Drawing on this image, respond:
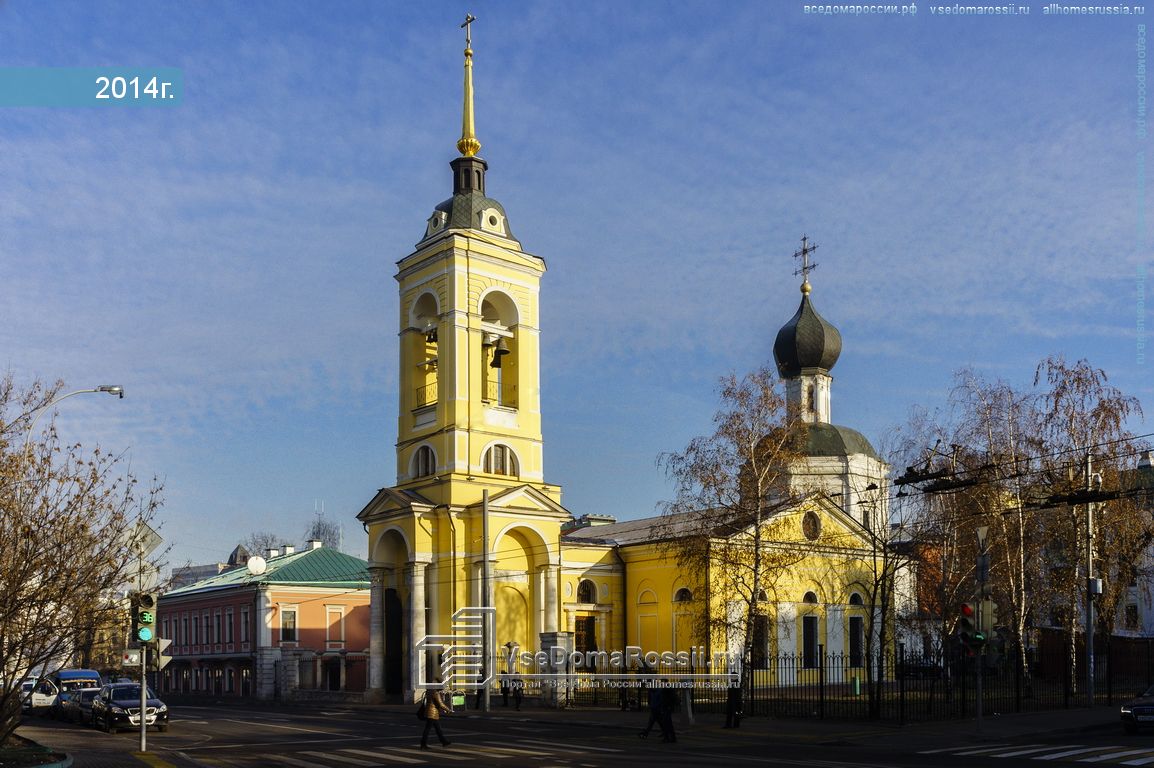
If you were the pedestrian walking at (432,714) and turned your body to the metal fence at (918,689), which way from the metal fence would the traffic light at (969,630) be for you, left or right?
right

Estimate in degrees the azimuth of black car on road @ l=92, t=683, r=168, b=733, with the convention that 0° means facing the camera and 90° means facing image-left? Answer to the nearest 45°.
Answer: approximately 315°

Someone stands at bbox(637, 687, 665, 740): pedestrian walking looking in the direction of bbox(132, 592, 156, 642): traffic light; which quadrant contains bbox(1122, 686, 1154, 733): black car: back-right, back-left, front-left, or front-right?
back-left
